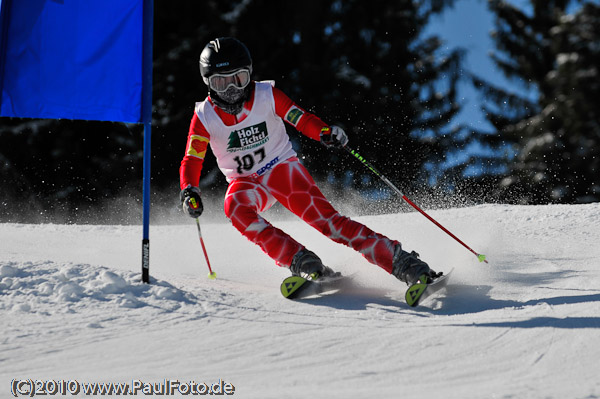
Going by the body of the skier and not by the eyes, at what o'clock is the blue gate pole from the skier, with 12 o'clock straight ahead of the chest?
The blue gate pole is roughly at 2 o'clock from the skier.

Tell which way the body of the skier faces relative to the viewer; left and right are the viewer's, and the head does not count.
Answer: facing the viewer
